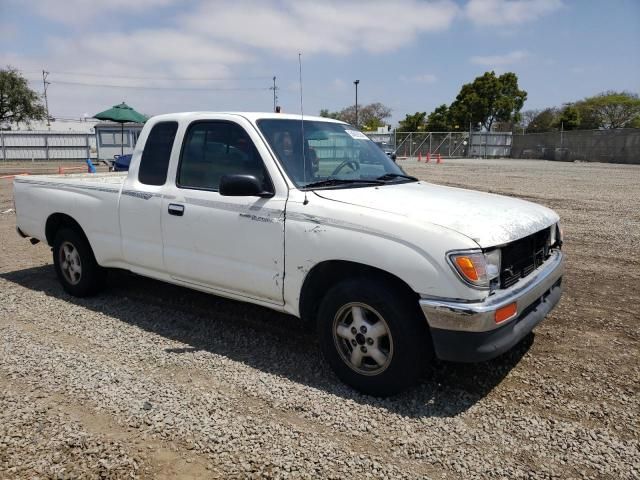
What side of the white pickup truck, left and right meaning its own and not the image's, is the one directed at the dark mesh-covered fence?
left

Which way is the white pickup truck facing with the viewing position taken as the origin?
facing the viewer and to the right of the viewer

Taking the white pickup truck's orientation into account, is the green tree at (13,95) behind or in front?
behind

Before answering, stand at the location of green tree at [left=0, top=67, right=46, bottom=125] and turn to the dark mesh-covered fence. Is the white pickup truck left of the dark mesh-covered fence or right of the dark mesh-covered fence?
right
